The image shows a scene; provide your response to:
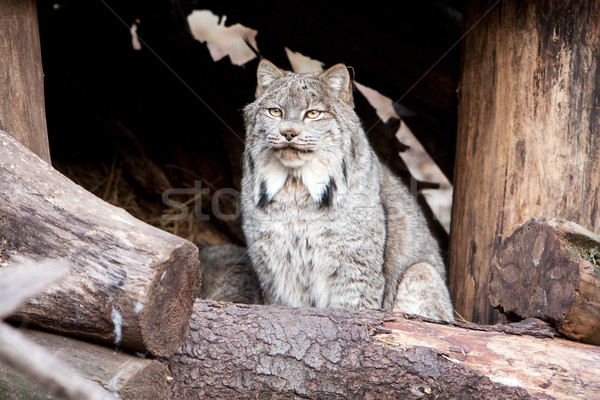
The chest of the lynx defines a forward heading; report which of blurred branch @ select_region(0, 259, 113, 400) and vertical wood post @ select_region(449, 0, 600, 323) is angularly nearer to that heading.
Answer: the blurred branch

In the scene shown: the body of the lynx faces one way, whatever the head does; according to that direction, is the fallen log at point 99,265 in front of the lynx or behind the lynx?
in front

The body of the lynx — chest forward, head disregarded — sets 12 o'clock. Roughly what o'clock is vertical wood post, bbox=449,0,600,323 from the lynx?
The vertical wood post is roughly at 8 o'clock from the lynx.

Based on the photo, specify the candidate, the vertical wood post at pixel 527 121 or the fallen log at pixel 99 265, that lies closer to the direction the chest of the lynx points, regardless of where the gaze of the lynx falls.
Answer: the fallen log

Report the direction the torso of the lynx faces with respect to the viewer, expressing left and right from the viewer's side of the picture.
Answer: facing the viewer and to the left of the viewer

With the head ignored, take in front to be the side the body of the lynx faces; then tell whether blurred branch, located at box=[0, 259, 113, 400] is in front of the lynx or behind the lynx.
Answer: in front

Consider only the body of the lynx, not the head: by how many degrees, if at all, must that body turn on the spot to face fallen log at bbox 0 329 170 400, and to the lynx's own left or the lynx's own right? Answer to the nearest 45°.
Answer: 0° — it already faces it
